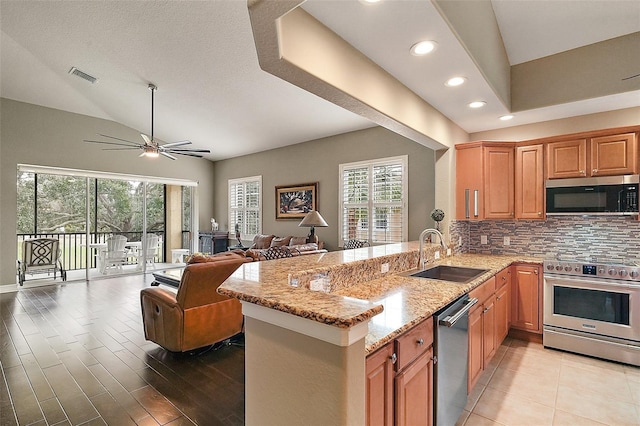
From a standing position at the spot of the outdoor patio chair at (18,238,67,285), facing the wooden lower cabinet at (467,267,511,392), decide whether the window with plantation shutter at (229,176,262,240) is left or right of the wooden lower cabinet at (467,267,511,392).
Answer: left

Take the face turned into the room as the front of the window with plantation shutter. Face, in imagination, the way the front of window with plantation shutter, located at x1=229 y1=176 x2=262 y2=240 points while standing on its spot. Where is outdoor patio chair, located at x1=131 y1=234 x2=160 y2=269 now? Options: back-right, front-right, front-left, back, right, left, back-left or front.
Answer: front-right

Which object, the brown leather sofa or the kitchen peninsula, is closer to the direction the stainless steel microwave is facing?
the kitchen peninsula

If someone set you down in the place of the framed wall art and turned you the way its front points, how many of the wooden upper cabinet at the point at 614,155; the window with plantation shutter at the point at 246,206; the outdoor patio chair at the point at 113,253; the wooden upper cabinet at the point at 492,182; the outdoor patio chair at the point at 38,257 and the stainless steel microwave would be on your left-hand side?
3

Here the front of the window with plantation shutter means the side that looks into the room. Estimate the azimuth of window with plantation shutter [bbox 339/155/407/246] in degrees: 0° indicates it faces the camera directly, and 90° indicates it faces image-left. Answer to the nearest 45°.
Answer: approximately 45°

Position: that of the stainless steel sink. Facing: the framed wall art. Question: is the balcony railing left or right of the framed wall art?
left

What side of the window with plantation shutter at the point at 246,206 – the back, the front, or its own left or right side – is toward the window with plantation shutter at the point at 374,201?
left

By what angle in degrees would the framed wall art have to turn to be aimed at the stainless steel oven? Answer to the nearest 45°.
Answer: approximately 90° to its left
